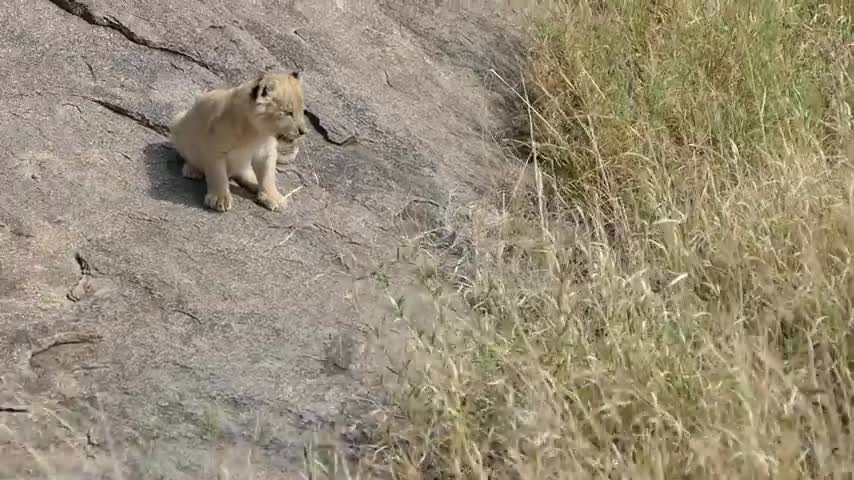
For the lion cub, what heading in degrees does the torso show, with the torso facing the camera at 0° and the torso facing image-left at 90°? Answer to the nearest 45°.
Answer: approximately 315°
